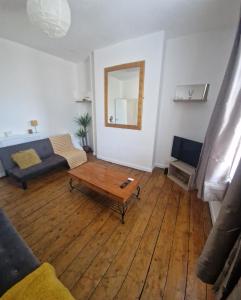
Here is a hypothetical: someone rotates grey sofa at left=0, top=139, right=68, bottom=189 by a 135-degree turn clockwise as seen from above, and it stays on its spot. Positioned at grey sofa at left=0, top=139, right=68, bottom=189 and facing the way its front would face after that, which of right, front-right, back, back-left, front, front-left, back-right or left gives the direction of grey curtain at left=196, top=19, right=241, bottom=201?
back-left

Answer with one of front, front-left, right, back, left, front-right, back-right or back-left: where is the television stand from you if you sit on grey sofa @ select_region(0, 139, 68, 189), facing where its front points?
front

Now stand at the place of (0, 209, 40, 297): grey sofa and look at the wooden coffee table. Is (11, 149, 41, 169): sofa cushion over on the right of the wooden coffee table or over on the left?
left

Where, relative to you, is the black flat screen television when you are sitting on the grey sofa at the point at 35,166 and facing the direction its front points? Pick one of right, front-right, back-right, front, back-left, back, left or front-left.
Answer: front

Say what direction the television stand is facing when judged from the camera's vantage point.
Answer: facing the viewer and to the left of the viewer

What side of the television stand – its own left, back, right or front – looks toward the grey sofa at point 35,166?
front

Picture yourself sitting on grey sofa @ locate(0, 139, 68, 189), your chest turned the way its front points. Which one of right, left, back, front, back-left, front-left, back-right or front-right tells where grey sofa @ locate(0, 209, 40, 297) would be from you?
front-right

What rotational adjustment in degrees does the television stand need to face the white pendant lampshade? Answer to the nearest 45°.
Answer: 0° — it already faces it

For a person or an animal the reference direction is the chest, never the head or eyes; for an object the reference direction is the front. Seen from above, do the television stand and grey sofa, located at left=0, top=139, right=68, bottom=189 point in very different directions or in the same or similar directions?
very different directions

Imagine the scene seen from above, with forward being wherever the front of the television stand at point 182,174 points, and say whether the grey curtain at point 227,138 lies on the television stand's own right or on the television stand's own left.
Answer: on the television stand's own left

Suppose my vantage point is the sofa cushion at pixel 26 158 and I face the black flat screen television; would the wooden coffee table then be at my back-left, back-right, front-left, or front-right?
front-right

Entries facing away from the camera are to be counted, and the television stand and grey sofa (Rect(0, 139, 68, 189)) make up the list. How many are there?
0

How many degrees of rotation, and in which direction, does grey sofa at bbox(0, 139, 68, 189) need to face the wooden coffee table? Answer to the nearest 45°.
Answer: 0° — it already faces it

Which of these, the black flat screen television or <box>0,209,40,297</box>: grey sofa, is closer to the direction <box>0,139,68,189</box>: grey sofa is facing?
the black flat screen television
